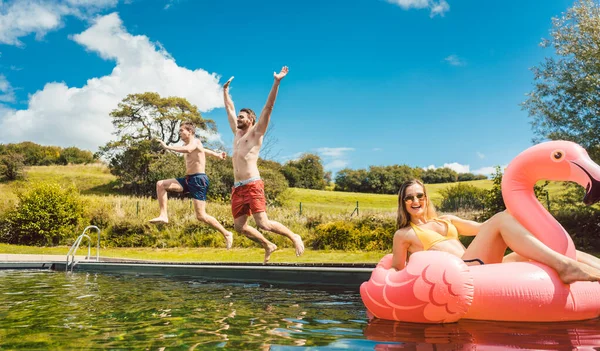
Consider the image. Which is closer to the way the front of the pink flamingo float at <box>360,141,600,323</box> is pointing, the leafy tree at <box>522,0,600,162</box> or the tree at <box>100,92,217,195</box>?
the leafy tree

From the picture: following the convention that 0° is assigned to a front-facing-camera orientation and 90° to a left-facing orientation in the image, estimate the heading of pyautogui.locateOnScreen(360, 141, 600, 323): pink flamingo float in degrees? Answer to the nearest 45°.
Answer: approximately 270°

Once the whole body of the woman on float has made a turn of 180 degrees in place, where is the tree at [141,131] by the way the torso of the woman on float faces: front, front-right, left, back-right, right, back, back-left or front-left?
front

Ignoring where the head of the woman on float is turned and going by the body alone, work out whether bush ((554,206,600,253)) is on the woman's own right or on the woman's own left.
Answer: on the woman's own left

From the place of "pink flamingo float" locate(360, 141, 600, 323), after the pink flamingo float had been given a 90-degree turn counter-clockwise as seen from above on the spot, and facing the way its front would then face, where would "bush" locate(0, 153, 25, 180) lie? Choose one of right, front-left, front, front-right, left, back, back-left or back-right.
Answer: front-left

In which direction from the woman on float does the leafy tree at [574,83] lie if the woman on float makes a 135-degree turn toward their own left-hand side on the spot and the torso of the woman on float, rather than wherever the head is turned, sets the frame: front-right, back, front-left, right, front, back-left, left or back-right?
front

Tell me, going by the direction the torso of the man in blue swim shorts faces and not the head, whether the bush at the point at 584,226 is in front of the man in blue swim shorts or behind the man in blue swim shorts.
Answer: behind

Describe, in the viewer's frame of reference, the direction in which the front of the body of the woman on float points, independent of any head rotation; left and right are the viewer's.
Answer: facing the viewer and to the right of the viewer

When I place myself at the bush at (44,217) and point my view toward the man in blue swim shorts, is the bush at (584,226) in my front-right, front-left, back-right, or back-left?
front-left

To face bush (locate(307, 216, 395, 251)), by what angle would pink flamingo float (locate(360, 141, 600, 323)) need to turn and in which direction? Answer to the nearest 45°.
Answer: approximately 90° to its left

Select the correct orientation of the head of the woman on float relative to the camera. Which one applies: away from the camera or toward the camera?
toward the camera

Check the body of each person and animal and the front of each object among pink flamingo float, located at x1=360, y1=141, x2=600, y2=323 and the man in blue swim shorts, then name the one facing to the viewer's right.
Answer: the pink flamingo float
